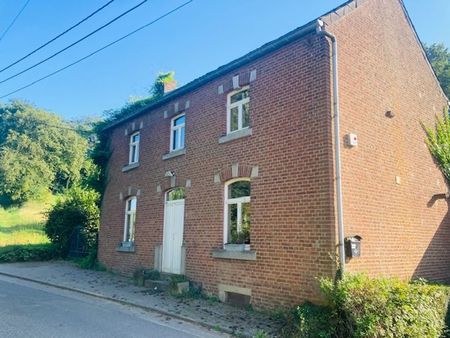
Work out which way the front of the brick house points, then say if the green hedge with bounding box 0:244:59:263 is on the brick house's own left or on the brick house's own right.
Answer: on the brick house's own right

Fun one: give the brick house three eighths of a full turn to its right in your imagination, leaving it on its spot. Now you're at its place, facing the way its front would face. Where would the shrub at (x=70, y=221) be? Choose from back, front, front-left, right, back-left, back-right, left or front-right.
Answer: front-left

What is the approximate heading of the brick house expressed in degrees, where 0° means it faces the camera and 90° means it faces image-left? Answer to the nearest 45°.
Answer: approximately 45°
